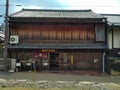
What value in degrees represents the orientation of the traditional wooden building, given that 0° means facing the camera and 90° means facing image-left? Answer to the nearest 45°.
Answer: approximately 0°

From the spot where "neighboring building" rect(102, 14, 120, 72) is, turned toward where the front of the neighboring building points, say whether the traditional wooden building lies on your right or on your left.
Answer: on your right

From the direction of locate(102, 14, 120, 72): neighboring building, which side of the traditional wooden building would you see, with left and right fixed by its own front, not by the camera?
left

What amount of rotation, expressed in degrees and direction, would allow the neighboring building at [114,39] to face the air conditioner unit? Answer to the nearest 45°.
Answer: approximately 90° to its right

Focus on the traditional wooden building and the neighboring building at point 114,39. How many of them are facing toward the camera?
2
